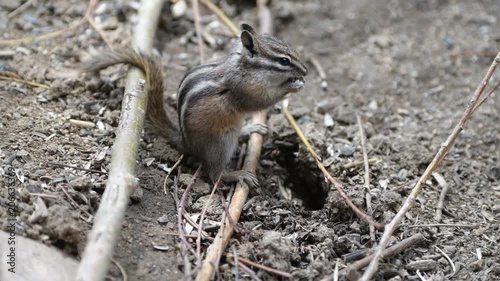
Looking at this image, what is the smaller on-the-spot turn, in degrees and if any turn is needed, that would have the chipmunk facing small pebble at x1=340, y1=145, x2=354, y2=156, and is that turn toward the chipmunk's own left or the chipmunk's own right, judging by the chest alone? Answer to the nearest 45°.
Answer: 0° — it already faces it

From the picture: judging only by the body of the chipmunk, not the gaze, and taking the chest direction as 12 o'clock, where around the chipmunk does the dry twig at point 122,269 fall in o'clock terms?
The dry twig is roughly at 4 o'clock from the chipmunk.

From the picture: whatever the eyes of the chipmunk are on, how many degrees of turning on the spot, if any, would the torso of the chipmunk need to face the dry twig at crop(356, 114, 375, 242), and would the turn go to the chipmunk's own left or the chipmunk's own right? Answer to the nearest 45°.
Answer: approximately 45° to the chipmunk's own right

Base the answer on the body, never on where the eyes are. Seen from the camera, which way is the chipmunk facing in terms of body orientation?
to the viewer's right

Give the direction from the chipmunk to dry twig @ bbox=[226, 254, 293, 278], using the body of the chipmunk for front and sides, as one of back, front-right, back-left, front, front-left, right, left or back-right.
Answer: right

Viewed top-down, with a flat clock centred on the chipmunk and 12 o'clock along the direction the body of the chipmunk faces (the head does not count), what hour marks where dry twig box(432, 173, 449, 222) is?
The dry twig is roughly at 1 o'clock from the chipmunk.

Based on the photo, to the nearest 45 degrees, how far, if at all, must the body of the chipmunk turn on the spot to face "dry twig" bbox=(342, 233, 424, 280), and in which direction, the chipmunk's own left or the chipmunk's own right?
approximately 45° to the chipmunk's own right

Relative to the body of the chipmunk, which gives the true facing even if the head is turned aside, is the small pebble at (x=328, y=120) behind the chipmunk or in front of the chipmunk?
in front

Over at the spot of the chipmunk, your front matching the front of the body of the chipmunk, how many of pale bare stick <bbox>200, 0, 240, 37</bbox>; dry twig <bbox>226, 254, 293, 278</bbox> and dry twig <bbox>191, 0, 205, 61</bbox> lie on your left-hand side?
2

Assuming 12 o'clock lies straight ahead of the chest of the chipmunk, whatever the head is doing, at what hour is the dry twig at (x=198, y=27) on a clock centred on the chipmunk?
The dry twig is roughly at 9 o'clock from the chipmunk.

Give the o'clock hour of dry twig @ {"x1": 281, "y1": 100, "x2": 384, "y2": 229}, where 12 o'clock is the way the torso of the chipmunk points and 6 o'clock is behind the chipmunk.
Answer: The dry twig is roughly at 1 o'clock from the chipmunk.

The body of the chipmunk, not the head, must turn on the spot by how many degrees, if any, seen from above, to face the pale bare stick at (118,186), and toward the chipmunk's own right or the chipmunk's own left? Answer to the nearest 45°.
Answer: approximately 135° to the chipmunk's own right

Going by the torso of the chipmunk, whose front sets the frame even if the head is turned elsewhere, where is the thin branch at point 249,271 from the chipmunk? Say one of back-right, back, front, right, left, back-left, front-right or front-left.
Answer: right

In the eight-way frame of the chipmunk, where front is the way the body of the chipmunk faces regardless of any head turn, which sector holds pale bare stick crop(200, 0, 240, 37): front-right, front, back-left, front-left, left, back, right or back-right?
left

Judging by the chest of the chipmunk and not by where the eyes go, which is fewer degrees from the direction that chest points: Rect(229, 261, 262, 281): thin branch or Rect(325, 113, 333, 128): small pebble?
the small pebble
